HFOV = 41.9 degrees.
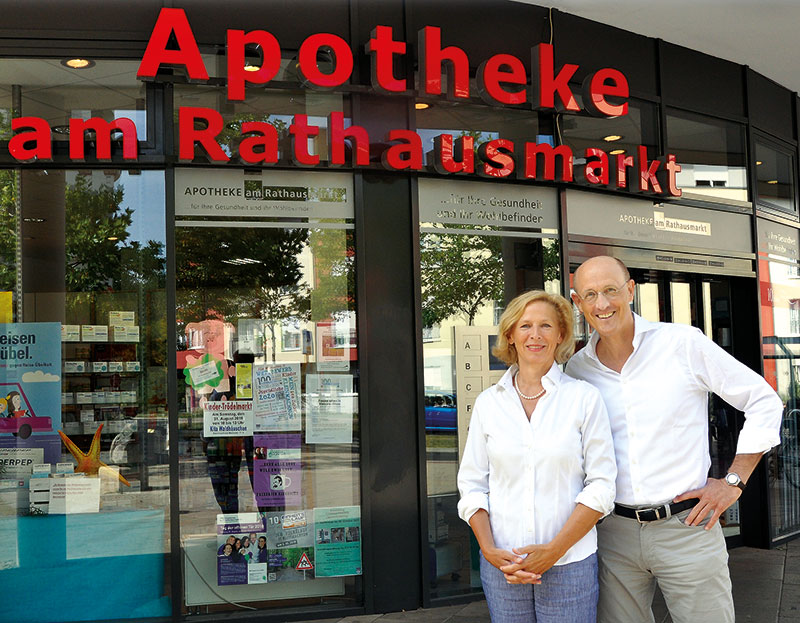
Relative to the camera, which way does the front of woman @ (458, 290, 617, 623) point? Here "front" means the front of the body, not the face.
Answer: toward the camera

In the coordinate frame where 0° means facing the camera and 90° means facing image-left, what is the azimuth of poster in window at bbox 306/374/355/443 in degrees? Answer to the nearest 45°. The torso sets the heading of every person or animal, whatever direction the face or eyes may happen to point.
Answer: approximately 0°

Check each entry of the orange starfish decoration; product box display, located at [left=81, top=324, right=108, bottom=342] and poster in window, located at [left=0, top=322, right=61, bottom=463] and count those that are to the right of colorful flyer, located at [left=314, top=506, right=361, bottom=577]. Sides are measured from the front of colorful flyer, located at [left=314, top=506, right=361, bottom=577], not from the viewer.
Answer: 3

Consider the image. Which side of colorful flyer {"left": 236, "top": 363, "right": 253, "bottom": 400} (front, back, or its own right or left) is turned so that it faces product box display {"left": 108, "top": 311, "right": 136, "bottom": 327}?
right

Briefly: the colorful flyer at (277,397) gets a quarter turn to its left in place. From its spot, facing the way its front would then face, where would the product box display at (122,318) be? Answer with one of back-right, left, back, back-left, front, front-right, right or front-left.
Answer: back

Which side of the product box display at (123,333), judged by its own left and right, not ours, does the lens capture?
front

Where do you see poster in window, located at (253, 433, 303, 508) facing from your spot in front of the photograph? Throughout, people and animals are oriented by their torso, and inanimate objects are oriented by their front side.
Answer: facing the viewer
